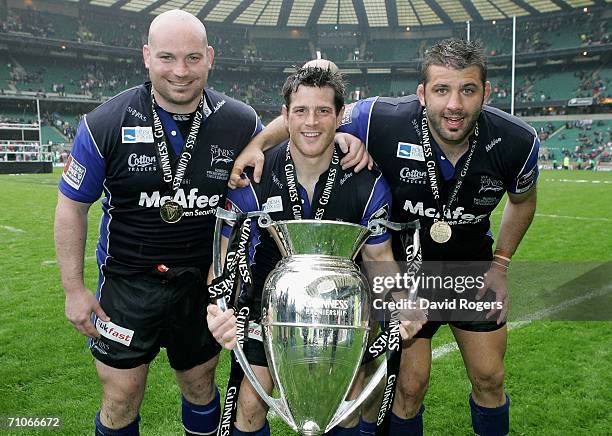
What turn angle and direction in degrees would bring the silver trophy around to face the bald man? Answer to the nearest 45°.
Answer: approximately 135° to its right

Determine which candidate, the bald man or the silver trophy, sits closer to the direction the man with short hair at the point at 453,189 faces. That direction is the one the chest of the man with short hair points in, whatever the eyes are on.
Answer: the silver trophy

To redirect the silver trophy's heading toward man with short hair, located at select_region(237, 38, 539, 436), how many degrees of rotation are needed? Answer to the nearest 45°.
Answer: approximately 135° to its left

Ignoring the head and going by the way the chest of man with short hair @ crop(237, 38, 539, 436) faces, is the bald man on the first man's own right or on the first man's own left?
on the first man's own right

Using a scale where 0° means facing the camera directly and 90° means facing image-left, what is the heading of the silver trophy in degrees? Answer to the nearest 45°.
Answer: approximately 0°
